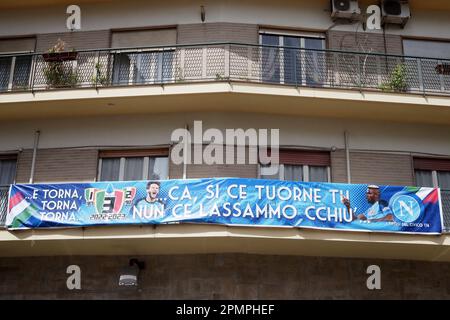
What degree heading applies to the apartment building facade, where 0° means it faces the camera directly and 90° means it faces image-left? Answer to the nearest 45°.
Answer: approximately 0°

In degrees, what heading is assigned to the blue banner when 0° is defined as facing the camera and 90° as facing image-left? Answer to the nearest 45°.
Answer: approximately 0°

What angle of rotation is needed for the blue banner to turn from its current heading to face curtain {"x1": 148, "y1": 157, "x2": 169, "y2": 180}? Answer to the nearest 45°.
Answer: approximately 135° to its right
